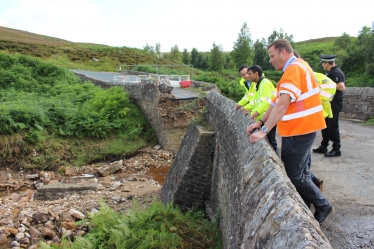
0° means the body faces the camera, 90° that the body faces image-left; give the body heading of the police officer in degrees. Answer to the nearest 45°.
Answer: approximately 90°

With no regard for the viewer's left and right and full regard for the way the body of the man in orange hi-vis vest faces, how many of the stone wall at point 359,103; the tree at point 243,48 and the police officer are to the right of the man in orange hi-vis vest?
3

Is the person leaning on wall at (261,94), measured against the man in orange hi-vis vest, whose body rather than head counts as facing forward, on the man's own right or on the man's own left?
on the man's own right

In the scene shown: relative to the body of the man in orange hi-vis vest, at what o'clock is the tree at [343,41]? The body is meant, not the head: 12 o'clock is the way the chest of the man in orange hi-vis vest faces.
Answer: The tree is roughly at 3 o'clock from the man in orange hi-vis vest.

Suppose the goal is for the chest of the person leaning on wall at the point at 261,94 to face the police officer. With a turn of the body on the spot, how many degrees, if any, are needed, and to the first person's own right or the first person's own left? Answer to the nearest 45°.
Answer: approximately 135° to the first person's own right

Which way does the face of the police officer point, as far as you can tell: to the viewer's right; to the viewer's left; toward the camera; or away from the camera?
to the viewer's left

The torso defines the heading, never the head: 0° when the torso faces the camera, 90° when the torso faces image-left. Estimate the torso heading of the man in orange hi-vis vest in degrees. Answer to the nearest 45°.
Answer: approximately 90°

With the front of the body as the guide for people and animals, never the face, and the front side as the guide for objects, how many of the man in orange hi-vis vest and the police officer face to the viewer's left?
2

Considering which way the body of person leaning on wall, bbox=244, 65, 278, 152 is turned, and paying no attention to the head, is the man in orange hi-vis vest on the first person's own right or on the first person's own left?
on the first person's own left

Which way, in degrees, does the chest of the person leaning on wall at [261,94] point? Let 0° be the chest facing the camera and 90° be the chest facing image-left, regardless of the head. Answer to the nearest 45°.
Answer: approximately 90°

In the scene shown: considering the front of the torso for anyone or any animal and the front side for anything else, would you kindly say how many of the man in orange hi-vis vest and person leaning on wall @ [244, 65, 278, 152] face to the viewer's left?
2

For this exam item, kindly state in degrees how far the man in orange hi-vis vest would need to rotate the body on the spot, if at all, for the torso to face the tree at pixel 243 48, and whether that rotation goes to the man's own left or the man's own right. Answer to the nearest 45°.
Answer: approximately 90° to the man's own right
